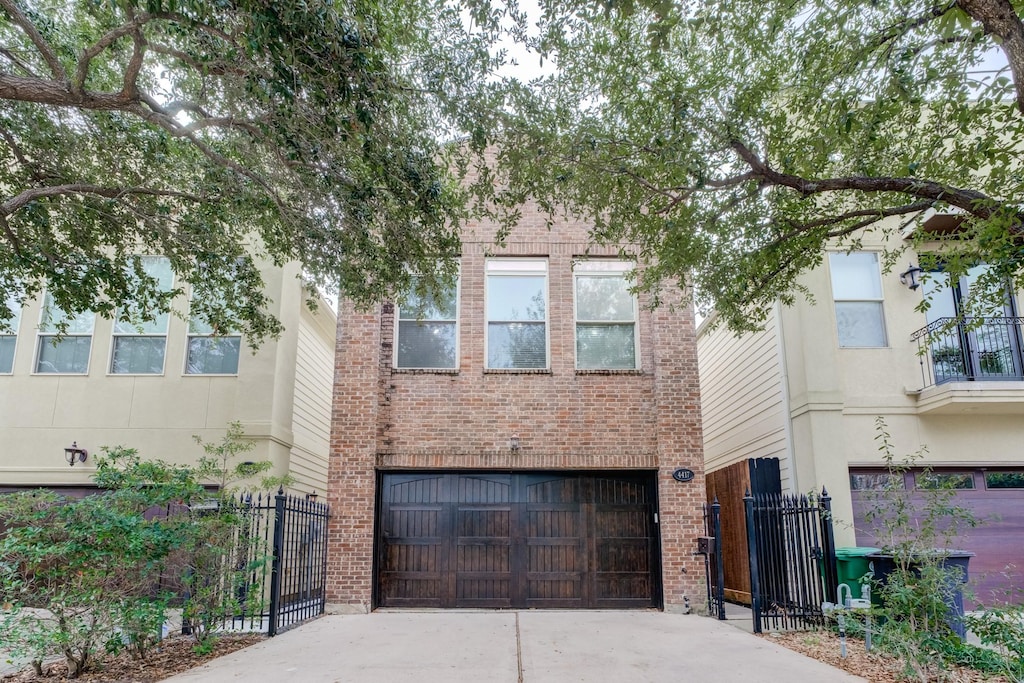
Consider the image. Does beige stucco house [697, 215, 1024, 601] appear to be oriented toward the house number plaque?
no

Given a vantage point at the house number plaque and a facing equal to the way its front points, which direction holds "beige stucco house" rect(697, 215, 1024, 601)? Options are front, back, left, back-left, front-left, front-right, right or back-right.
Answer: left

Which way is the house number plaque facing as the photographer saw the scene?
facing the viewer

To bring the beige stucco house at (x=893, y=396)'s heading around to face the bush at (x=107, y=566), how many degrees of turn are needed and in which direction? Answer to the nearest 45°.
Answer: approximately 45° to its right

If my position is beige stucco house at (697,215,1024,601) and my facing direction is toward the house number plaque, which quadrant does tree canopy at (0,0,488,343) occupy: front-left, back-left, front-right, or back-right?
front-left

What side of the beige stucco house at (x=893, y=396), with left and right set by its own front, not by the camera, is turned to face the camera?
front

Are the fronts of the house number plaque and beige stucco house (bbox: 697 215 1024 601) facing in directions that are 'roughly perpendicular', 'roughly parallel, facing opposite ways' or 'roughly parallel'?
roughly parallel

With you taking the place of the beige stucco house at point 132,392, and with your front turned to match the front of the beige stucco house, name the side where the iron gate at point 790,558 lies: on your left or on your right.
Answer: on your left

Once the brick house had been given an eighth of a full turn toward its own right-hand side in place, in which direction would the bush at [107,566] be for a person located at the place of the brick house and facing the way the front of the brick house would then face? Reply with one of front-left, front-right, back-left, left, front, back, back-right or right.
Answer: front

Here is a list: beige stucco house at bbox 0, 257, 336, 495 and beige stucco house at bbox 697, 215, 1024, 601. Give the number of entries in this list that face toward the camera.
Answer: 2

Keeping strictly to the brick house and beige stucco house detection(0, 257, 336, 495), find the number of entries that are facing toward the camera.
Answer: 2

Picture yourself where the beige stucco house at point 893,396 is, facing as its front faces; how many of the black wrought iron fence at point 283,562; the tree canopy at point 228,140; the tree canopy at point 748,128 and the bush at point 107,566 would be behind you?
0

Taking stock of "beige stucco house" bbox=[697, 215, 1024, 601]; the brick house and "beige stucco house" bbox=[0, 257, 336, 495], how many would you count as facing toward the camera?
3

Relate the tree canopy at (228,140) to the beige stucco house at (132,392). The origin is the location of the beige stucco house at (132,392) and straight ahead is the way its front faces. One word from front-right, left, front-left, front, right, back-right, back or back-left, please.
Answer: front

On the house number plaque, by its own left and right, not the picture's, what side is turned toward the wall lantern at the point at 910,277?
left

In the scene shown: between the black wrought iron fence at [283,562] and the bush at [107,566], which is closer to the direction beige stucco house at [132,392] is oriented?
the bush

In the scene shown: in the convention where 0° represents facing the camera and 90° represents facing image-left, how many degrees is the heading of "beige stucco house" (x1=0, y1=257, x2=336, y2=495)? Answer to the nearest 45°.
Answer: approximately 0°

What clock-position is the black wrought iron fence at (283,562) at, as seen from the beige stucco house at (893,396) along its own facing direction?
The black wrought iron fence is roughly at 2 o'clock from the beige stucco house.

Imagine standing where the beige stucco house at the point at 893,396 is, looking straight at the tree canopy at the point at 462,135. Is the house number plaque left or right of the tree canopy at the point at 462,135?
right
